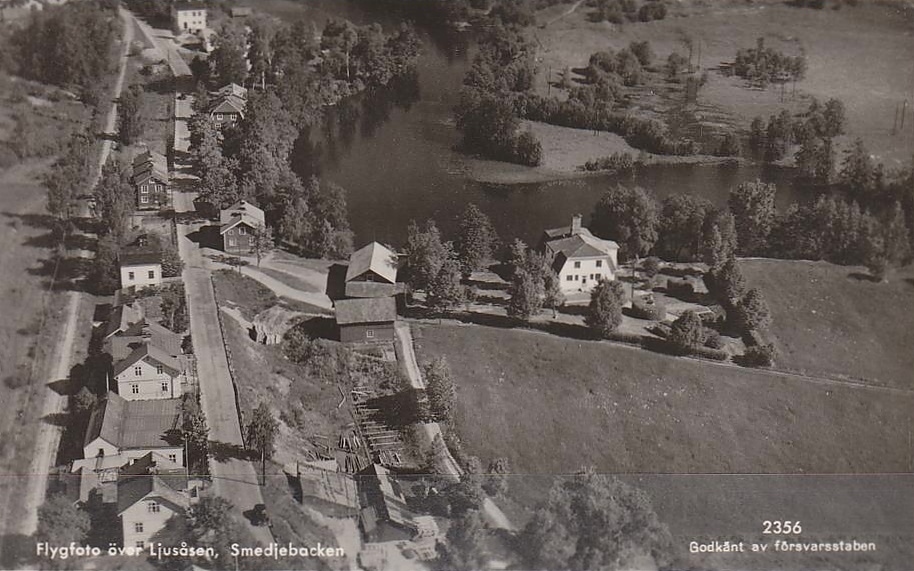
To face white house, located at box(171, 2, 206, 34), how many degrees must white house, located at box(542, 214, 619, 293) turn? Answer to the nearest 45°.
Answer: approximately 135° to its right

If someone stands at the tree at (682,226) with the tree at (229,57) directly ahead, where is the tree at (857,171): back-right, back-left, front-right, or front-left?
back-right

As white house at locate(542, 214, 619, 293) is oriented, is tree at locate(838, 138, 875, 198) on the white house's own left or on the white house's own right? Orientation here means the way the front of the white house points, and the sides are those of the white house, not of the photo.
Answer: on the white house's own left

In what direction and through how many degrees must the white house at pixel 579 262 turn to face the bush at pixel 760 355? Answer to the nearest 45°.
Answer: approximately 45° to its left

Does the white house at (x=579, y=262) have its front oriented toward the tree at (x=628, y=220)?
no

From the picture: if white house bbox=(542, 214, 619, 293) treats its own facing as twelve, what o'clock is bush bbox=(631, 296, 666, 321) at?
The bush is roughly at 10 o'clock from the white house.

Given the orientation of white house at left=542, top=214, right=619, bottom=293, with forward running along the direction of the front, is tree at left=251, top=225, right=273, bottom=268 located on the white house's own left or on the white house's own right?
on the white house's own right

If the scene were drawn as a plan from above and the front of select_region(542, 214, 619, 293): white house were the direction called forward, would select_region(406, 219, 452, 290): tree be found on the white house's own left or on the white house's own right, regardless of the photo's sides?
on the white house's own right

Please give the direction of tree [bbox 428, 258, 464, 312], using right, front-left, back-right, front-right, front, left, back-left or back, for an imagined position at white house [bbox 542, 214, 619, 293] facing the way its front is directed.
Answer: front-right

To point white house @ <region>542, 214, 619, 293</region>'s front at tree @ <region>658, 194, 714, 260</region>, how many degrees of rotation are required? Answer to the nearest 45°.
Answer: approximately 135° to its left

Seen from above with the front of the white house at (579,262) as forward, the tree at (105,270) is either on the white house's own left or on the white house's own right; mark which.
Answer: on the white house's own right

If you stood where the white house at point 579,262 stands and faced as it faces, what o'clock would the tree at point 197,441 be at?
The tree is roughly at 1 o'clock from the white house.

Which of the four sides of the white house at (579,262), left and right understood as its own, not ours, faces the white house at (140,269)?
right

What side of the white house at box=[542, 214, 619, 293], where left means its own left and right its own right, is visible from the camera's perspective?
front

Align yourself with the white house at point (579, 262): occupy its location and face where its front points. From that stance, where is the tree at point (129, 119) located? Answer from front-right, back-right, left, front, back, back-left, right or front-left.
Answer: right

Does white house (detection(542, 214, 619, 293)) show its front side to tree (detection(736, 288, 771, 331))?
no

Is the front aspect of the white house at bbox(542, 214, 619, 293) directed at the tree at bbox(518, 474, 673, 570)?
yes

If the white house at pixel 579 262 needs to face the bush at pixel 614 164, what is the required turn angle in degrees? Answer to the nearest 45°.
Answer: approximately 180°

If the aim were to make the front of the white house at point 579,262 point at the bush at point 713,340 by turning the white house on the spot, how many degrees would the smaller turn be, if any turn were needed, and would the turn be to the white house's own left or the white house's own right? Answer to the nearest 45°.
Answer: approximately 45° to the white house's own left

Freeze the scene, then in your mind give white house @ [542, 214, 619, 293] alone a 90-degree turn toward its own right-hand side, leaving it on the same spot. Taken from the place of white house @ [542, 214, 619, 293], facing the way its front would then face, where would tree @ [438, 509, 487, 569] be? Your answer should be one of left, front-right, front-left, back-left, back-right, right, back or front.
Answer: left
